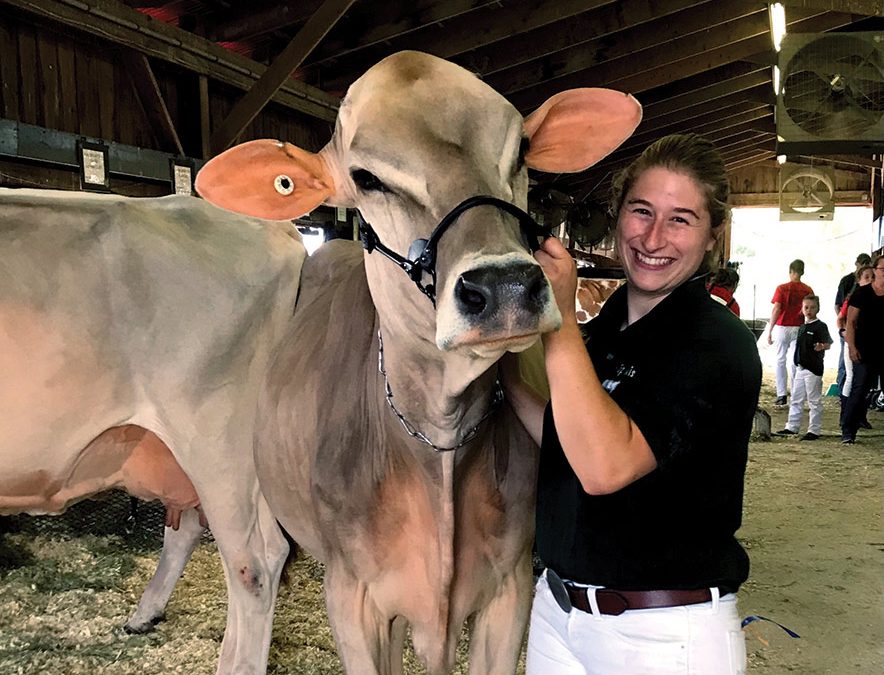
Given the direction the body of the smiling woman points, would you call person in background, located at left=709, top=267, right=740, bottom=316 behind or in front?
behind

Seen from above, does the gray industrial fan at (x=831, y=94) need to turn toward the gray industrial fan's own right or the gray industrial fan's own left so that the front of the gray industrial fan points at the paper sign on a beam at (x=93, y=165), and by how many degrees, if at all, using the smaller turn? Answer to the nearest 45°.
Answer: approximately 45° to the gray industrial fan's own right

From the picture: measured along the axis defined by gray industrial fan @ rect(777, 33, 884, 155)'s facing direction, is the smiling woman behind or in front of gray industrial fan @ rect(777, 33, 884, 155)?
in front

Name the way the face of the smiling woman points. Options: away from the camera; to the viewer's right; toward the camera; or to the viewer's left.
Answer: toward the camera

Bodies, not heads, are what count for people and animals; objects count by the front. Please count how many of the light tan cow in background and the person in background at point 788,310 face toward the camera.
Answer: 0

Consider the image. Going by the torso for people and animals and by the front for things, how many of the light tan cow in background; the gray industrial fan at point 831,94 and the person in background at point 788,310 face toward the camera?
1

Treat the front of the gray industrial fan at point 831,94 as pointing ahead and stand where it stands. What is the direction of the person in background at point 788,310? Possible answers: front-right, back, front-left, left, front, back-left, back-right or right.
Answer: back

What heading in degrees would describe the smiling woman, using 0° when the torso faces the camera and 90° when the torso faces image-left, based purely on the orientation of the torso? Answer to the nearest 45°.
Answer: approximately 45°

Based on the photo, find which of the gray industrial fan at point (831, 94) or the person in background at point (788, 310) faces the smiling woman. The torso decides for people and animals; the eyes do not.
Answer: the gray industrial fan
